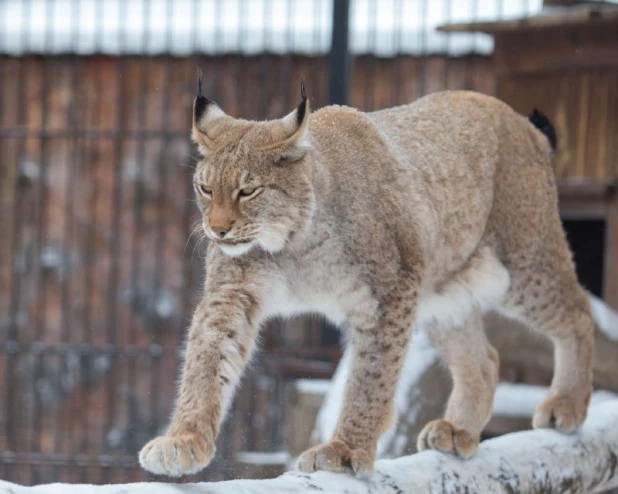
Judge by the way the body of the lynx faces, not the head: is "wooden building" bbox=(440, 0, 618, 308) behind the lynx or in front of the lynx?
behind

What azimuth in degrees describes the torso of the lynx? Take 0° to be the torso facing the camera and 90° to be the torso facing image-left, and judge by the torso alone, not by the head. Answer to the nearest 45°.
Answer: approximately 45°

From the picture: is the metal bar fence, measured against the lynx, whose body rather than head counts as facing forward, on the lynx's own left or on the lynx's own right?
on the lynx's own right

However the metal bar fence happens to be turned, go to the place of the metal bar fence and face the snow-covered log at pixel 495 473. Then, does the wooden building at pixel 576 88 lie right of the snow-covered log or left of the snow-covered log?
left

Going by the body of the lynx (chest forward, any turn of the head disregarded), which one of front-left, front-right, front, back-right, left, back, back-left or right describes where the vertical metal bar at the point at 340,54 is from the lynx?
back-right
